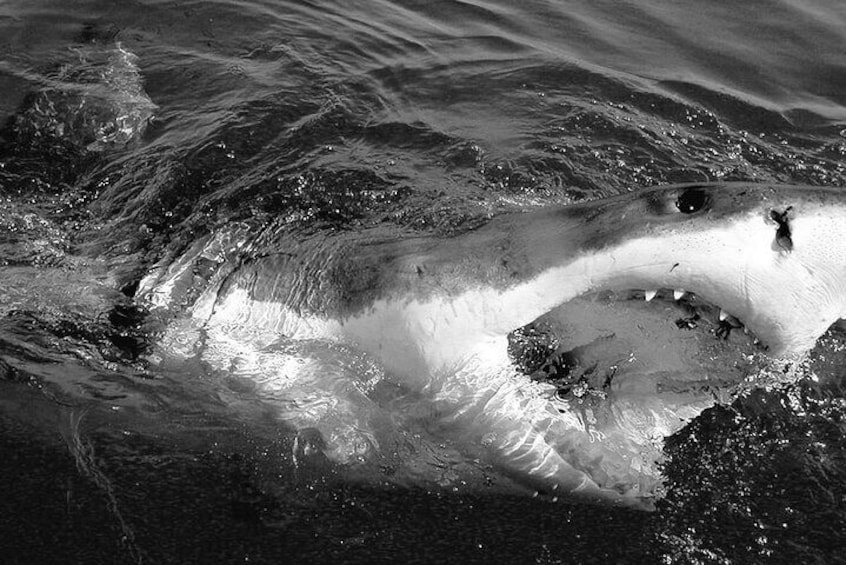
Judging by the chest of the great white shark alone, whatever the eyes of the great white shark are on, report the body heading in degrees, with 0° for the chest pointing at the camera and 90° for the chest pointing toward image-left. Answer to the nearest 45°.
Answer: approximately 270°
